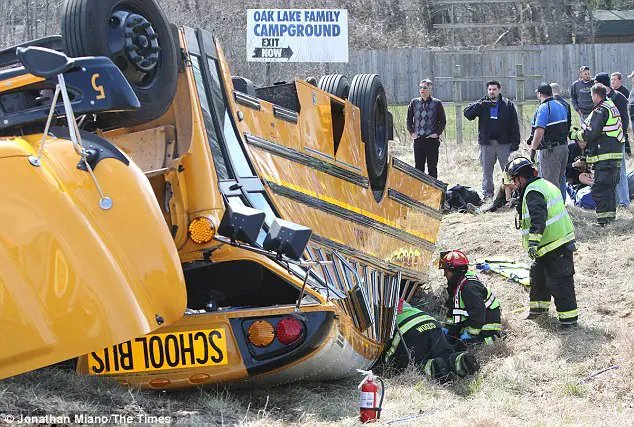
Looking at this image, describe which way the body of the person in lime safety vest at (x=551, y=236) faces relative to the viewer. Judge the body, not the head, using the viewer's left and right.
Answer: facing to the left of the viewer

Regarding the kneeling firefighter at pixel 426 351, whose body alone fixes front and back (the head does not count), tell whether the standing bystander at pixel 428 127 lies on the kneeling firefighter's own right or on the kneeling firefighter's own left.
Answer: on the kneeling firefighter's own right

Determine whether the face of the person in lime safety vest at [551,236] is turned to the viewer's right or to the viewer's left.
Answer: to the viewer's left

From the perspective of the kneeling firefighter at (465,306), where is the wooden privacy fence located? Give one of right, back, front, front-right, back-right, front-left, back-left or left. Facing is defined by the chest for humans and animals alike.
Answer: right

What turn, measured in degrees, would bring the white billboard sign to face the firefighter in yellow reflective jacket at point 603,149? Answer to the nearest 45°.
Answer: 0° — it already faces them

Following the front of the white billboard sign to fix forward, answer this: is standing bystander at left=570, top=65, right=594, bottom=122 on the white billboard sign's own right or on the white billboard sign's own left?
on the white billboard sign's own left

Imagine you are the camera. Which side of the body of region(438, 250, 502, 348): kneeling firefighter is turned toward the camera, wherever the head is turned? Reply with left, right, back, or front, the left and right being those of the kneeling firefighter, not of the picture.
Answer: left

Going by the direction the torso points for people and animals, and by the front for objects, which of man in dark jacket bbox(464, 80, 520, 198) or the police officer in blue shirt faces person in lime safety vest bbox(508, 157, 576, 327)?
the man in dark jacket

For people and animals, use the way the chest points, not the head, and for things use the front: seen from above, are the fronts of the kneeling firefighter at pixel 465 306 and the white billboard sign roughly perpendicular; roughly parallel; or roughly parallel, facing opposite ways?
roughly perpendicular

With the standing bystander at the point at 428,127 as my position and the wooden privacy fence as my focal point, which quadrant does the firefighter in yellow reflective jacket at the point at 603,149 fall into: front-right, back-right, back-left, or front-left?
back-right

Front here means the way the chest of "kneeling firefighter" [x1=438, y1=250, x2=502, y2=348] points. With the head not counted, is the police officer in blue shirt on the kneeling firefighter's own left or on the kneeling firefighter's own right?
on the kneeling firefighter's own right

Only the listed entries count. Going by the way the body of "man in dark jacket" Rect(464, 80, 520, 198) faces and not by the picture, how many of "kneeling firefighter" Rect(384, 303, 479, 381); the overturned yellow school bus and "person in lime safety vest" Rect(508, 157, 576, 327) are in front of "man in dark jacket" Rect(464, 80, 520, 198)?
3

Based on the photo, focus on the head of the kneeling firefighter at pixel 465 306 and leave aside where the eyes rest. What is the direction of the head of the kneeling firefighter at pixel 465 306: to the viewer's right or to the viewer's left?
to the viewer's left
